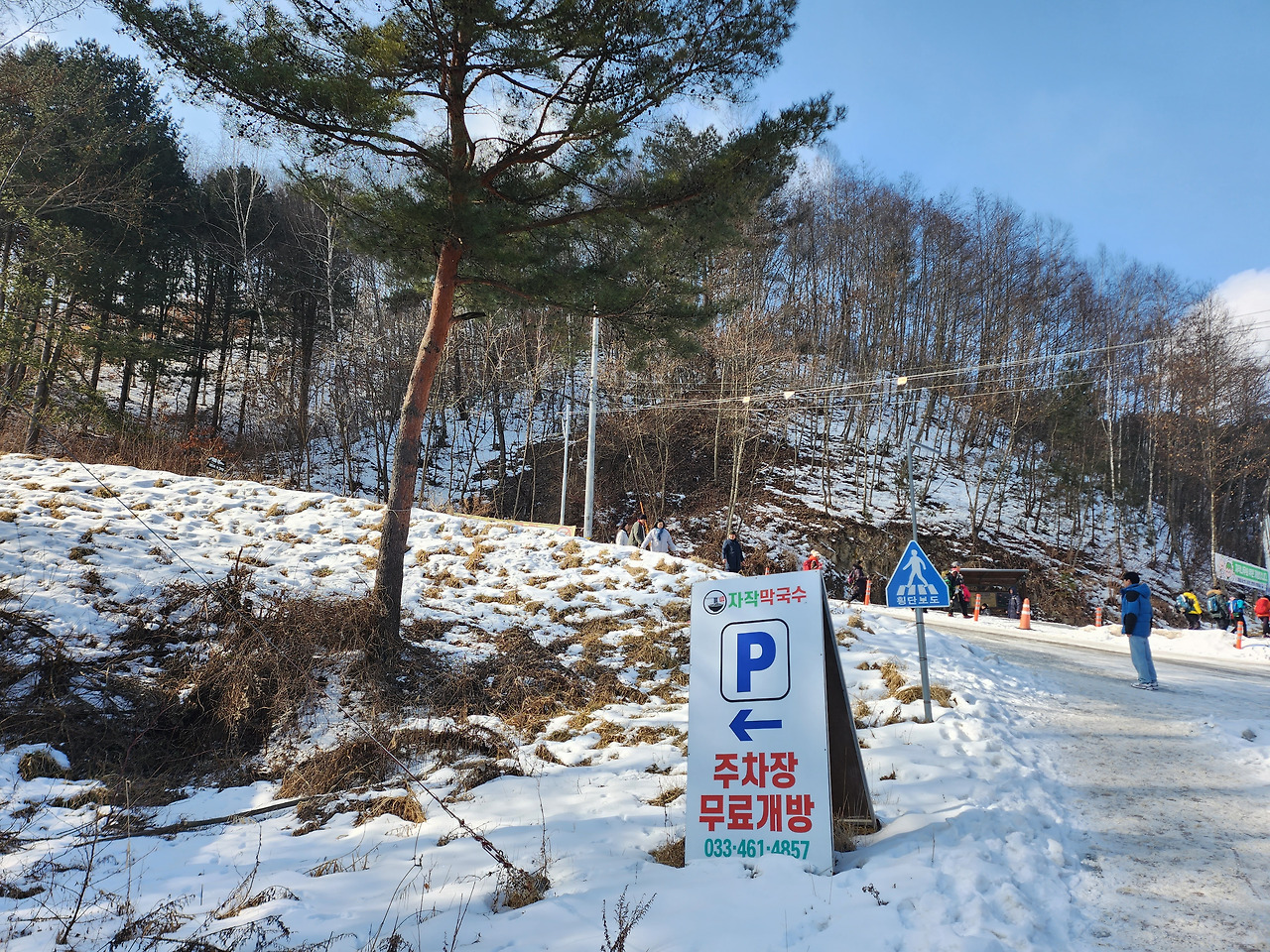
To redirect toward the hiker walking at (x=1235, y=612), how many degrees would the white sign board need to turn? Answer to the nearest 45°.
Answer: approximately 135° to its left

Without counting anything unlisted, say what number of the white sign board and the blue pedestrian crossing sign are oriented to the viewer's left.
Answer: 0

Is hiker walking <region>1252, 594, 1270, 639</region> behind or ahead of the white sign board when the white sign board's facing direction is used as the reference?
behind

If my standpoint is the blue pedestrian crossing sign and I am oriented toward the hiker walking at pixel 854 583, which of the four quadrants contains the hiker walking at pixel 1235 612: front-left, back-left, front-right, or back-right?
front-right

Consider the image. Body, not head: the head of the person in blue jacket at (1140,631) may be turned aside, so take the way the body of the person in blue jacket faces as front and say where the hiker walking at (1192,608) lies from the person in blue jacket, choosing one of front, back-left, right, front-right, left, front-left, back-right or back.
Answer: right

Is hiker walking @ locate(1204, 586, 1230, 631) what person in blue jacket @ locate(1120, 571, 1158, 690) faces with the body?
no

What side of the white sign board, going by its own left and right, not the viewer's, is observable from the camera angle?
front

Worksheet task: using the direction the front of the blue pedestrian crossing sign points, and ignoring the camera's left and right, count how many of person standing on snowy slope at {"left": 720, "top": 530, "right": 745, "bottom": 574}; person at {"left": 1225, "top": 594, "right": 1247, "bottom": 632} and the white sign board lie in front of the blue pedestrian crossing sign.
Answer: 1

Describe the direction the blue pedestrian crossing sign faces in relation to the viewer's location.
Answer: facing the viewer

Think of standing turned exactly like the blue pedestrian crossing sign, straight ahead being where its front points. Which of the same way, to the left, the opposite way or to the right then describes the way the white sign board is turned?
the same way

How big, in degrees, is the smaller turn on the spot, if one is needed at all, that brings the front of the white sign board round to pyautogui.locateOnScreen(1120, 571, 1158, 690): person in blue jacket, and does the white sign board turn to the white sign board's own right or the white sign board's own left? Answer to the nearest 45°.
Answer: approximately 135° to the white sign board's own left

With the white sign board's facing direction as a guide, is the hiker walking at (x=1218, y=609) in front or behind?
behind

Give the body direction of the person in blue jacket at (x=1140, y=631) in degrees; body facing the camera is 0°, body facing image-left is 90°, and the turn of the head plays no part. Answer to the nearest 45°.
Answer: approximately 90°

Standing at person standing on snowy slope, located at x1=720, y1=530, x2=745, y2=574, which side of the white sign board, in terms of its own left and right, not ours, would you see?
back

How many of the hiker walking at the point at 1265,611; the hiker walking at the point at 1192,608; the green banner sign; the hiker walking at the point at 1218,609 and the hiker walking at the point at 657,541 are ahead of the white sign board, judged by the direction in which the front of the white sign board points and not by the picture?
0

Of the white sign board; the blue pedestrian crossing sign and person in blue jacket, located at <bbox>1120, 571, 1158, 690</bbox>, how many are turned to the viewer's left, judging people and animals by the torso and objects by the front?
1
